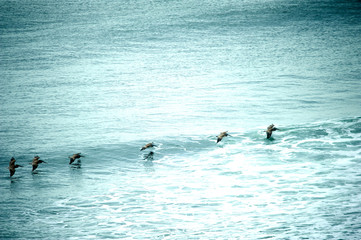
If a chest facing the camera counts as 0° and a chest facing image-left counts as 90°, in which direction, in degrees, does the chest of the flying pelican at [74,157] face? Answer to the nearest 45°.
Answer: approximately 270°
